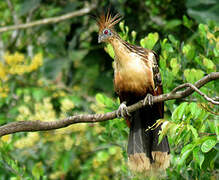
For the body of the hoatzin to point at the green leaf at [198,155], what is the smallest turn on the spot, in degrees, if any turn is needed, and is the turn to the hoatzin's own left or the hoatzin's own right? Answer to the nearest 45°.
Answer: approximately 45° to the hoatzin's own left

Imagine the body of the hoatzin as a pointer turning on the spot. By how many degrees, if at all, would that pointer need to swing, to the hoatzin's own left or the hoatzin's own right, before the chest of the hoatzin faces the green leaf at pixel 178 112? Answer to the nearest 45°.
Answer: approximately 45° to the hoatzin's own left

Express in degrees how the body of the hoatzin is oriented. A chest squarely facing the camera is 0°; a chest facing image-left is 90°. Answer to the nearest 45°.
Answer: approximately 45°
